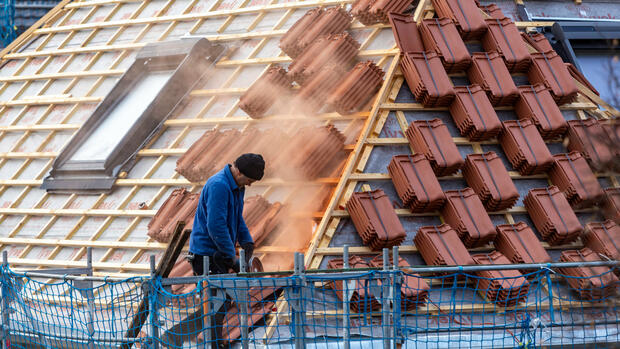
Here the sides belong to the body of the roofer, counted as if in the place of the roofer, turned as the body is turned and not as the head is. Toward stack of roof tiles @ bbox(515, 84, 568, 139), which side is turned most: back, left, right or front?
front

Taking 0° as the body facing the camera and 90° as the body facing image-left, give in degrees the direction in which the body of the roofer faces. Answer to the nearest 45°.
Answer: approximately 270°

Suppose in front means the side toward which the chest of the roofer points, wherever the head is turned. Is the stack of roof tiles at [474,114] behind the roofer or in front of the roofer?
in front

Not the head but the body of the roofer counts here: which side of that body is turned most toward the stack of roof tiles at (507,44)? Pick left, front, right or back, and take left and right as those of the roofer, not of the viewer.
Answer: front

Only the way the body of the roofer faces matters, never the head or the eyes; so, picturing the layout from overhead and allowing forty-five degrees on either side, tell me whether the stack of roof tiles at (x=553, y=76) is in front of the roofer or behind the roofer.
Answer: in front

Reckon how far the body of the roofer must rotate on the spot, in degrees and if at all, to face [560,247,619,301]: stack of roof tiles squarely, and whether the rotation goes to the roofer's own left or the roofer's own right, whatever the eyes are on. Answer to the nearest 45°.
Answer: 0° — they already face it
